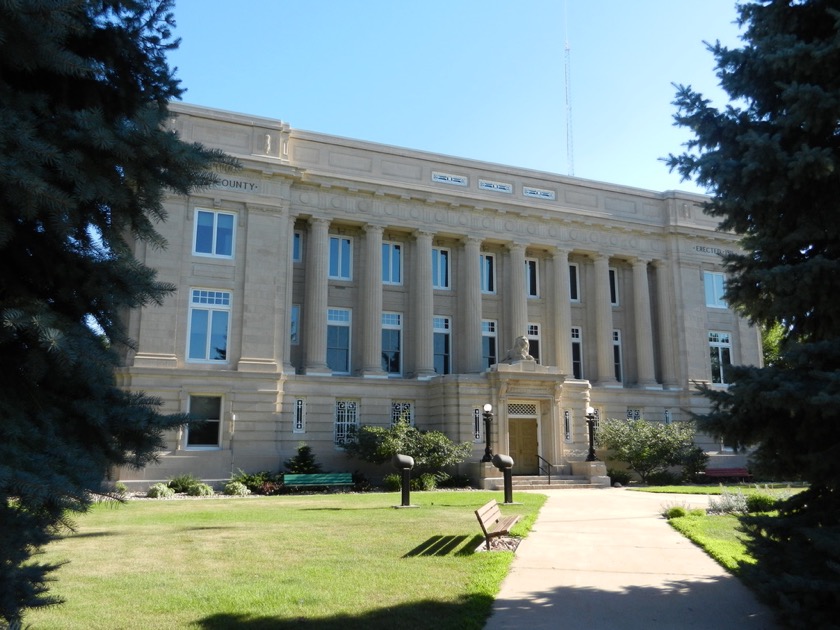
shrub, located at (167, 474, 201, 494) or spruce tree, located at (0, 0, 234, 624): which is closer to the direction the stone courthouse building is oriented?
the spruce tree

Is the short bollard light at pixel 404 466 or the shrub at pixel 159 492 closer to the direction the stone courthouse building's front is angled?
the short bollard light

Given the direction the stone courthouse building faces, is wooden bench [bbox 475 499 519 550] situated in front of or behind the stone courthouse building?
in front

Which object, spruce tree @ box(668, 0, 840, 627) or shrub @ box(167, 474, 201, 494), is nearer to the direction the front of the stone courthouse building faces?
the spruce tree

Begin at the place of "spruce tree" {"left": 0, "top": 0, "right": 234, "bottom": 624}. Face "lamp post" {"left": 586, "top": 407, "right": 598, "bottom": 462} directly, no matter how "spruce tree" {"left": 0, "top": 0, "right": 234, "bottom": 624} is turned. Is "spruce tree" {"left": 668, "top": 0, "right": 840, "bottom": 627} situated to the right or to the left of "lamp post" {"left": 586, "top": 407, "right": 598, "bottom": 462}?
right

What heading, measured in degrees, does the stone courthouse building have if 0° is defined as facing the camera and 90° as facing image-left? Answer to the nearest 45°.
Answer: approximately 315°

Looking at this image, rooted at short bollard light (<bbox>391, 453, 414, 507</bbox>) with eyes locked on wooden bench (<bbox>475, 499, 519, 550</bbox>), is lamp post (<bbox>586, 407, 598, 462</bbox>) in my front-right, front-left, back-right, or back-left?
back-left

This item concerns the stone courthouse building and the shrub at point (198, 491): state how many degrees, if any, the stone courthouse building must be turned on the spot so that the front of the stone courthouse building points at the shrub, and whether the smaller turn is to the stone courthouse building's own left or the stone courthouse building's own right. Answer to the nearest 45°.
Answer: approximately 90° to the stone courthouse building's own right

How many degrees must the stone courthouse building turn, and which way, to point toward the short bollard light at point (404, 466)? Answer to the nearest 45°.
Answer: approximately 45° to its right

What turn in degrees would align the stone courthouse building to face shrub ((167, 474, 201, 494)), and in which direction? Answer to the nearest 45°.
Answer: approximately 90° to its right

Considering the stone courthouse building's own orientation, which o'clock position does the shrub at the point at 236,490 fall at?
The shrub is roughly at 3 o'clock from the stone courthouse building.

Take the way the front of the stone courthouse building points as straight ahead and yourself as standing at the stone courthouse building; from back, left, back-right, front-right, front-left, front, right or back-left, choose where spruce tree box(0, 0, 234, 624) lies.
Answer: front-right
